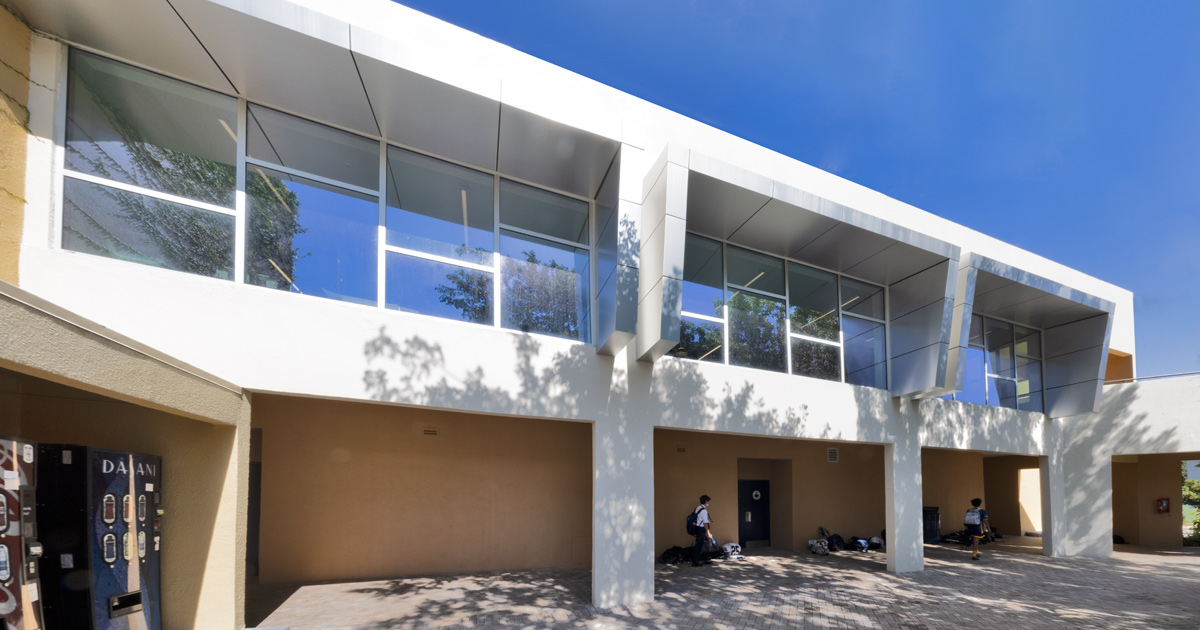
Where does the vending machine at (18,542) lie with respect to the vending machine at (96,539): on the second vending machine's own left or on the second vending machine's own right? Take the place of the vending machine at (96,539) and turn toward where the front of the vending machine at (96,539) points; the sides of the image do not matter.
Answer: on the second vending machine's own right

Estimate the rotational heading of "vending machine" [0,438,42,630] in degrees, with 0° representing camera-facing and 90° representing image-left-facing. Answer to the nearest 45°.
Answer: approximately 315°

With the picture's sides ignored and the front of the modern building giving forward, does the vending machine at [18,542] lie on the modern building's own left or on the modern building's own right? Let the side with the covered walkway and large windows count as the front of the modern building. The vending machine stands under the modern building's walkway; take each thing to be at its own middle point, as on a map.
on the modern building's own right
